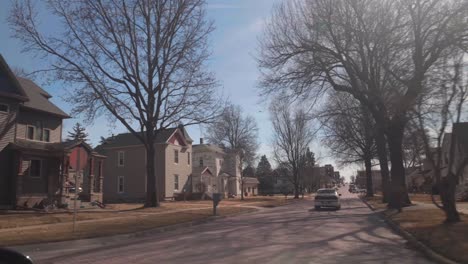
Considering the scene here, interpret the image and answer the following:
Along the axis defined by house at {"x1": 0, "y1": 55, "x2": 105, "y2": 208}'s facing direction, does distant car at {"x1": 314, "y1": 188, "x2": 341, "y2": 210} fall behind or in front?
in front

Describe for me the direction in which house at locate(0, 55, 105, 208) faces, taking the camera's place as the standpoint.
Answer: facing the viewer and to the right of the viewer
